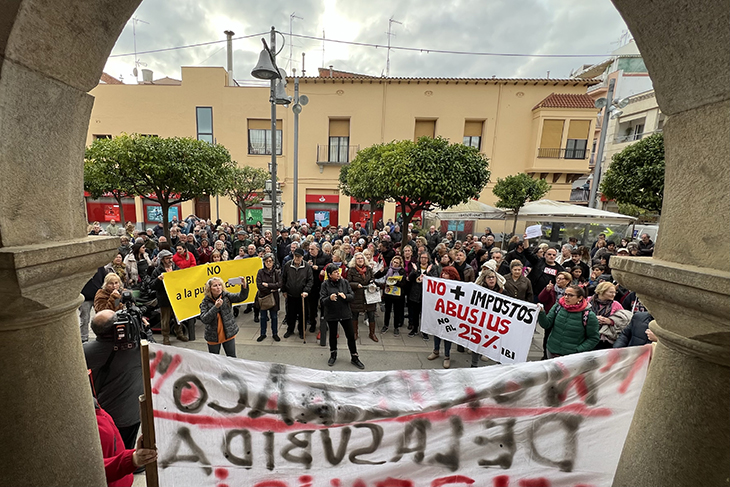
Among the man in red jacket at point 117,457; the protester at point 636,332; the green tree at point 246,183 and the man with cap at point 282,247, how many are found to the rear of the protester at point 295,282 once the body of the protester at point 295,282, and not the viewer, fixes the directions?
2

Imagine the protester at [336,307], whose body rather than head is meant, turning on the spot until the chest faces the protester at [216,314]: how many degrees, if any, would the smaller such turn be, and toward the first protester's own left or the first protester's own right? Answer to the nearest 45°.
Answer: approximately 45° to the first protester's own right

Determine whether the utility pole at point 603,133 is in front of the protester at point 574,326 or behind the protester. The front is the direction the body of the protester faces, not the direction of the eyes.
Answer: behind

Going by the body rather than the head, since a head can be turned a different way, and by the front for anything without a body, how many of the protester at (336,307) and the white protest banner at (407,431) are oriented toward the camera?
1

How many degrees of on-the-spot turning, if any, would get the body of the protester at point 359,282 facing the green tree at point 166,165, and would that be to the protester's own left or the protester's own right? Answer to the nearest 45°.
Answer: approximately 135° to the protester's own right

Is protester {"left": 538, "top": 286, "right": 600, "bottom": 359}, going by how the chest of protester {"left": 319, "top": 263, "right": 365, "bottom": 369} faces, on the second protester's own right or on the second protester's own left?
on the second protester's own left

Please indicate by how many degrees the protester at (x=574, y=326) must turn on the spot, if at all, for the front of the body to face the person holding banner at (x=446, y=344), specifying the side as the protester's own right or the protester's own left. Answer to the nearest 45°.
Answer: approximately 45° to the protester's own right

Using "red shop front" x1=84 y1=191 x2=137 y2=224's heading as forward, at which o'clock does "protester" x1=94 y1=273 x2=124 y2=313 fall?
The protester is roughly at 12 o'clock from the red shop front.

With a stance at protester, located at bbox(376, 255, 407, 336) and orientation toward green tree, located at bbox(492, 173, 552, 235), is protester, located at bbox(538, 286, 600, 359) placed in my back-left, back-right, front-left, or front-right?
back-right
